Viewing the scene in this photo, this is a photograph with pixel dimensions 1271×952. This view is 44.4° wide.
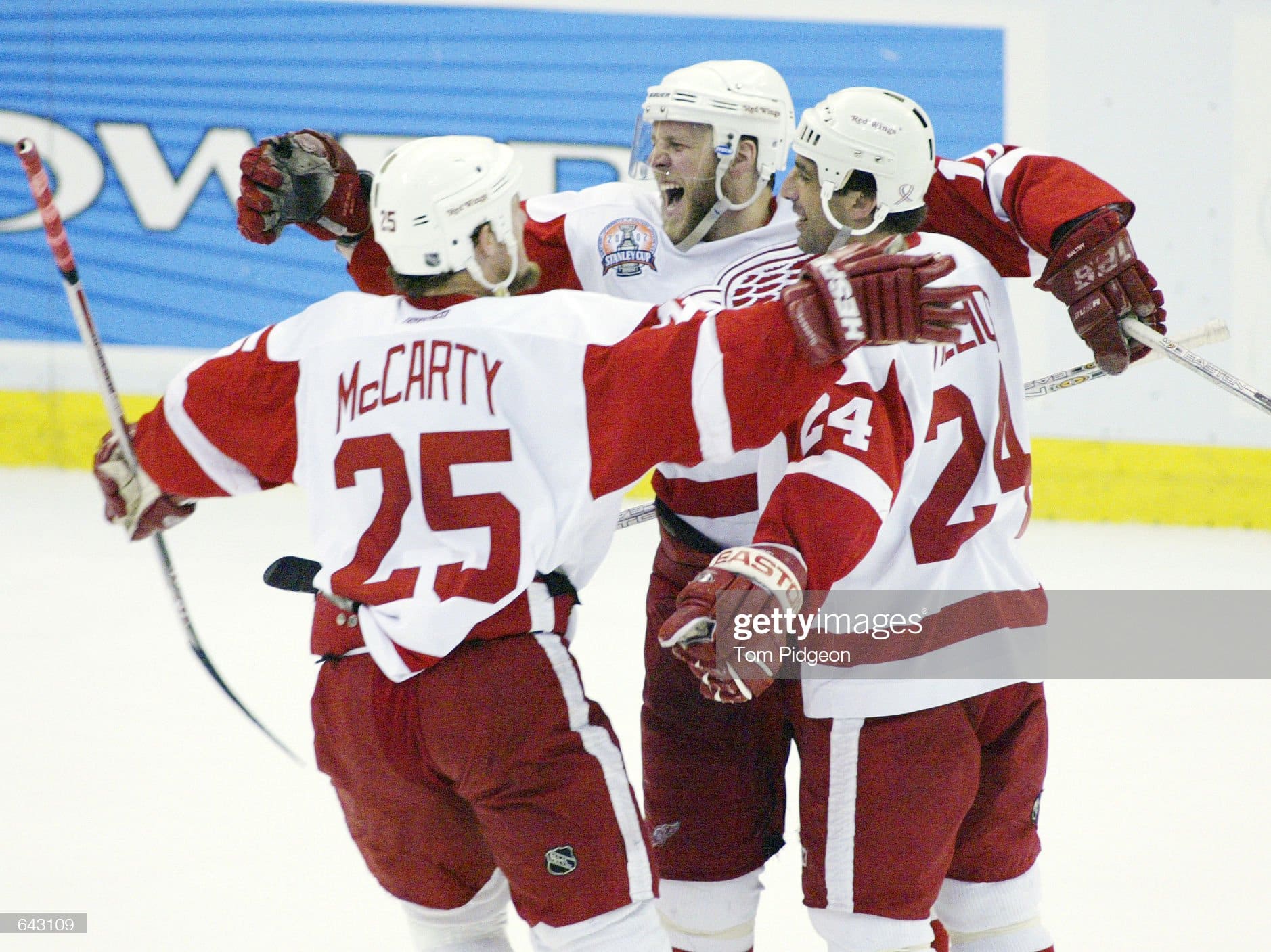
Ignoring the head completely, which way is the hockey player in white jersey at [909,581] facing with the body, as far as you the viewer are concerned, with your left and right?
facing away from the viewer and to the left of the viewer

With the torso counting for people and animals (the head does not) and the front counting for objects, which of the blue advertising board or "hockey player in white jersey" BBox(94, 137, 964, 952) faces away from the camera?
the hockey player in white jersey

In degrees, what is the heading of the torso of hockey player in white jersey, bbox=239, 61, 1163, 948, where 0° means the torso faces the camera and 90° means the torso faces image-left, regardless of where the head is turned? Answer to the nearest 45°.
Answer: approximately 0°

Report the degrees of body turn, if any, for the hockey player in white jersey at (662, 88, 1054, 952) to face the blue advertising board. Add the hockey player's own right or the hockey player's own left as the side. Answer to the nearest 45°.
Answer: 0° — they already face it

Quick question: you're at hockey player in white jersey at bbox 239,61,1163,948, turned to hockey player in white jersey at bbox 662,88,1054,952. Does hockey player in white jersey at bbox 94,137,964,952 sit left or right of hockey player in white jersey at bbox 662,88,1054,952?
right

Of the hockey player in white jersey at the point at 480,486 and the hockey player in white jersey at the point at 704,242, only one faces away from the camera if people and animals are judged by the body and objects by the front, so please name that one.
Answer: the hockey player in white jersey at the point at 480,486

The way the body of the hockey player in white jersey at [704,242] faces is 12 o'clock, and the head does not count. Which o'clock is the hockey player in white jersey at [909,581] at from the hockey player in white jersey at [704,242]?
the hockey player in white jersey at [909,581] is roughly at 11 o'clock from the hockey player in white jersey at [704,242].

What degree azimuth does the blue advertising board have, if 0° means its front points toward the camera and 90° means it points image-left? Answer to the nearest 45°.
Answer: approximately 0°

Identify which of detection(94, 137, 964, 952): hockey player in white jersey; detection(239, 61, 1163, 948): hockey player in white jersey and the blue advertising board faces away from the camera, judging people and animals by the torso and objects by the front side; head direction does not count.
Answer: detection(94, 137, 964, 952): hockey player in white jersey

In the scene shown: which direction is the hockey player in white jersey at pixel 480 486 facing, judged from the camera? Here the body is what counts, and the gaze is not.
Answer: away from the camera

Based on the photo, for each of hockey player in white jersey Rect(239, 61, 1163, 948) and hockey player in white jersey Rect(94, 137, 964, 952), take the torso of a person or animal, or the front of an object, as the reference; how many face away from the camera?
1

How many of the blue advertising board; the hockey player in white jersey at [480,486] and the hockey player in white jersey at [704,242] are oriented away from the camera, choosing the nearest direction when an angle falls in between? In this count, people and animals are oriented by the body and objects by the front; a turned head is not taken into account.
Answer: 1

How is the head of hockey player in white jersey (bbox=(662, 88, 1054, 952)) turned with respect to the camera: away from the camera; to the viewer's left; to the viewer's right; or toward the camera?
to the viewer's left

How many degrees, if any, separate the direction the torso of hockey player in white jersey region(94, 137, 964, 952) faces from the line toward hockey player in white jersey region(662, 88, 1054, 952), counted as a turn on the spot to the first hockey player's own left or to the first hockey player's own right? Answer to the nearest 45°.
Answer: approximately 90° to the first hockey player's own right

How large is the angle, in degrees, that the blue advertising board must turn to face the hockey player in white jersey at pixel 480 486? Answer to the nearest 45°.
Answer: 0° — it already faces them
